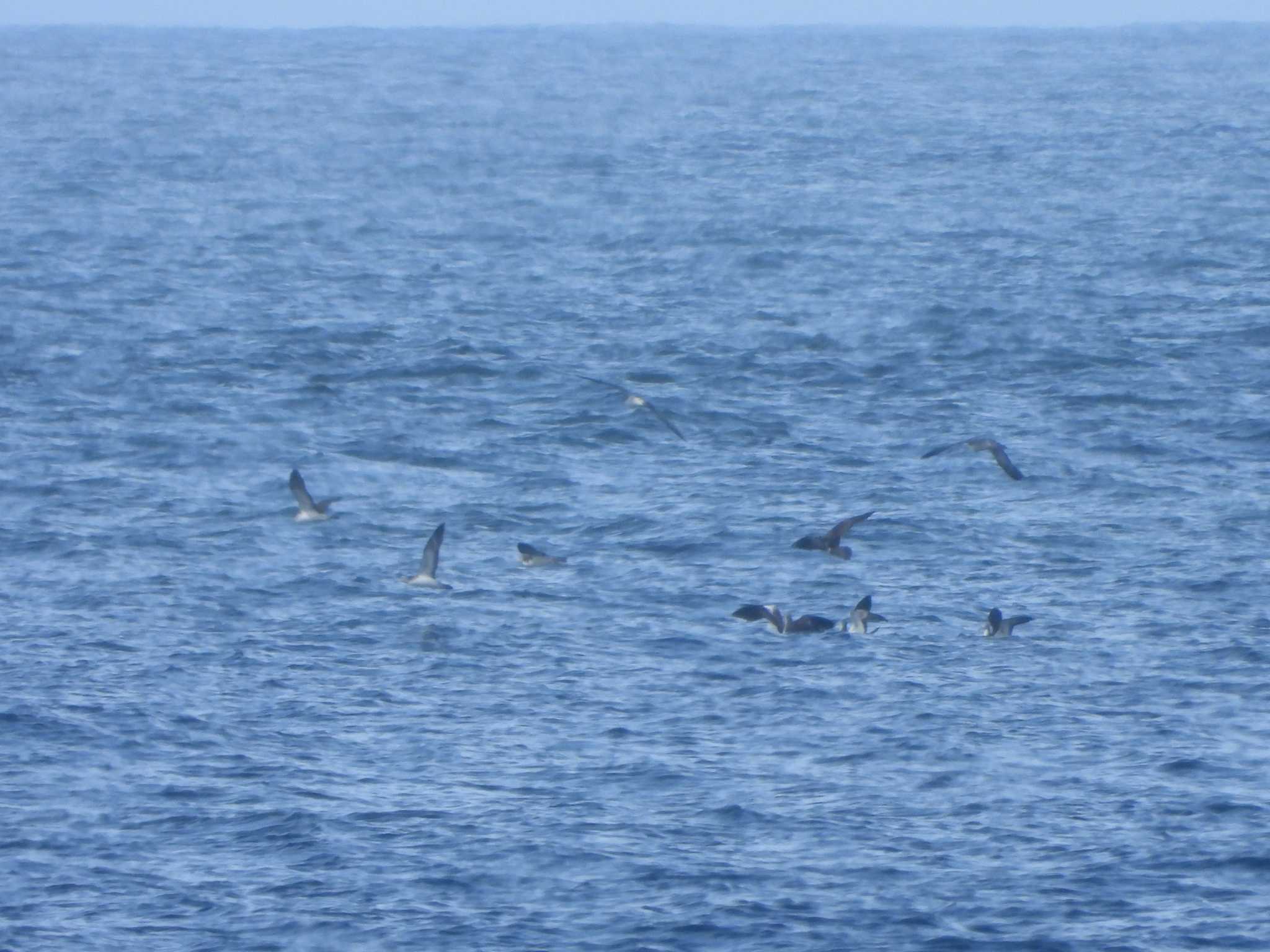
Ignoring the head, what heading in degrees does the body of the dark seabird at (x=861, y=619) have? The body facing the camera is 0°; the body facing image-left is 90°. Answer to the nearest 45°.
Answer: approximately 90°

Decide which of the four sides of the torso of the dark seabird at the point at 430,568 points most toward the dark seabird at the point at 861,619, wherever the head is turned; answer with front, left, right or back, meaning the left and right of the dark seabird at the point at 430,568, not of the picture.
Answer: back

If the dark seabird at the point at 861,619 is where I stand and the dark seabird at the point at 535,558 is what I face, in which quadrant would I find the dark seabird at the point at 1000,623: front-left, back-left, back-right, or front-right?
back-right

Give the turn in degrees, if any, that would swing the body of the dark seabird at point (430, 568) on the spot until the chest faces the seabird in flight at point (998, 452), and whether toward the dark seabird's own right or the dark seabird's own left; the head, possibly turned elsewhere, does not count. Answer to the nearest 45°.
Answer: approximately 135° to the dark seabird's own right

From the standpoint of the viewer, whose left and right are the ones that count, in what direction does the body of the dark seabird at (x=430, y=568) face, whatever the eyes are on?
facing to the left of the viewer

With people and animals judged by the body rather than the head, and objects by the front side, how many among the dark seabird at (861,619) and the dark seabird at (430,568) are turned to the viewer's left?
2

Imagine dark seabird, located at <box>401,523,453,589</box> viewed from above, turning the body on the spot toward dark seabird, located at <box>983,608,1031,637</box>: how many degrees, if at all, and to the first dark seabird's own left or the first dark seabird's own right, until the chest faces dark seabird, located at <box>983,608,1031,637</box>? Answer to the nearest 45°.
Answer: approximately 180°

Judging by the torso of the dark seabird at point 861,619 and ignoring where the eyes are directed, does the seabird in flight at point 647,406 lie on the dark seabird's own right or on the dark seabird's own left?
on the dark seabird's own right

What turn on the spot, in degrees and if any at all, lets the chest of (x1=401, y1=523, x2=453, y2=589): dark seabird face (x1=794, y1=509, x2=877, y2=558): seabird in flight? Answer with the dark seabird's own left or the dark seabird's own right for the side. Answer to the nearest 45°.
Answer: approximately 180°
